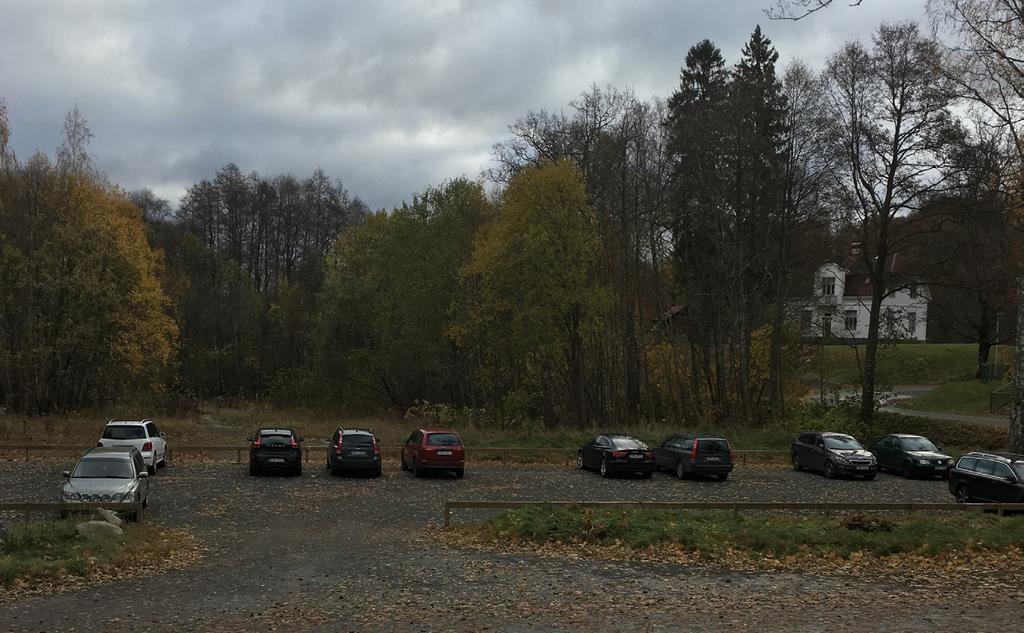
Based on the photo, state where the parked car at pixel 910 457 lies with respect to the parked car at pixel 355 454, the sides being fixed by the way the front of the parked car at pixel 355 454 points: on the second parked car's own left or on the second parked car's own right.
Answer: on the second parked car's own right

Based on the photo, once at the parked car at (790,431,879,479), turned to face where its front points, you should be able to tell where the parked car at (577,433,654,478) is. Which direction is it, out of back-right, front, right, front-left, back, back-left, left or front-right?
right

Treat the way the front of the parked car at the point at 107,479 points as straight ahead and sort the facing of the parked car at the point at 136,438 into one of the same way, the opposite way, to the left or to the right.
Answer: the opposite way

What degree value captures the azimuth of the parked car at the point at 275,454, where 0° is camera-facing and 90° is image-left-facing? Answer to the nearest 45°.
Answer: approximately 180°

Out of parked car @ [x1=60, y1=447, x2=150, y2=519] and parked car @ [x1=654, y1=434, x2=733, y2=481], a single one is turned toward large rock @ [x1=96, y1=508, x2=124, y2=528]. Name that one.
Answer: parked car @ [x1=60, y1=447, x2=150, y2=519]

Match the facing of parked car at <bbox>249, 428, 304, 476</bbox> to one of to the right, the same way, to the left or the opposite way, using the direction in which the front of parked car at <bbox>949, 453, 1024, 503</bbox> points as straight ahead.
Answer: the opposite way

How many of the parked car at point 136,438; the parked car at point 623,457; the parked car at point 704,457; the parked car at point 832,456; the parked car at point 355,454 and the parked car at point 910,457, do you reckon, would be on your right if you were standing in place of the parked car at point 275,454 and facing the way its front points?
5

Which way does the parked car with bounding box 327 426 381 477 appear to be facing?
away from the camera

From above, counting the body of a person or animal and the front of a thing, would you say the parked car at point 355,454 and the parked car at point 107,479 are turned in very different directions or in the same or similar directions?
very different directions

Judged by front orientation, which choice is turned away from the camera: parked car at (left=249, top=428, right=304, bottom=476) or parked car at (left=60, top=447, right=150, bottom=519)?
parked car at (left=249, top=428, right=304, bottom=476)

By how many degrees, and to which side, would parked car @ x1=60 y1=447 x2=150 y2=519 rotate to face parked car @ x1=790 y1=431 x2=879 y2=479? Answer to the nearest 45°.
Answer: approximately 90° to its left

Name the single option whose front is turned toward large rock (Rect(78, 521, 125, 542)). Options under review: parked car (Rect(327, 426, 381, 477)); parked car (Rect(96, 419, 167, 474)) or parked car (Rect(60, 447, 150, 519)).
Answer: parked car (Rect(60, 447, 150, 519))

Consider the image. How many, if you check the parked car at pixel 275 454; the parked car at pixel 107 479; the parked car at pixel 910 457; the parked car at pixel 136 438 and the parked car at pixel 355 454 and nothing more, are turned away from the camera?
3

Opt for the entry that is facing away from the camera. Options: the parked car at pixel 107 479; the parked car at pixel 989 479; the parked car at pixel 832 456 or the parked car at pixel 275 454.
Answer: the parked car at pixel 275 454

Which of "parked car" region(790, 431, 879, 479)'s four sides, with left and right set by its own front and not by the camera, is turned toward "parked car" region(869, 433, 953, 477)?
left

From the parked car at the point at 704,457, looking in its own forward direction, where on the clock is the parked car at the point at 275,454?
the parked car at the point at 275,454 is roughly at 10 o'clock from the parked car at the point at 704,457.

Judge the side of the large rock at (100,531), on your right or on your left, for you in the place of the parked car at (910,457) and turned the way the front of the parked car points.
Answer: on your right
